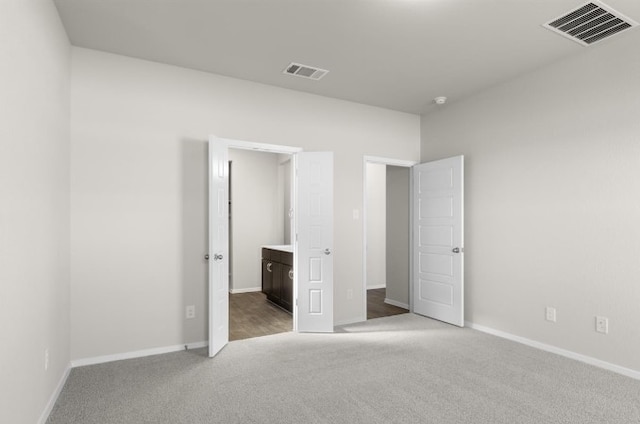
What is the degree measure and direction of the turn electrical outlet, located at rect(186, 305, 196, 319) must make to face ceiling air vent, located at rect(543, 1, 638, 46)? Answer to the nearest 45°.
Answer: approximately 45° to its left

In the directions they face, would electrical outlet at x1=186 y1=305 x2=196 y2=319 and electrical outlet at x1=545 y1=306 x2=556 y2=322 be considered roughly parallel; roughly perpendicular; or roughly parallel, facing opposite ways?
roughly perpendicular

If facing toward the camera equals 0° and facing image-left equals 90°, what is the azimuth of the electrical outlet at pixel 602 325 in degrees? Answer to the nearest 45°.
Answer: approximately 45°

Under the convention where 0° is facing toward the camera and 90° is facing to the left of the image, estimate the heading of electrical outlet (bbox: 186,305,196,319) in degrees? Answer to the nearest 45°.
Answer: approximately 0°

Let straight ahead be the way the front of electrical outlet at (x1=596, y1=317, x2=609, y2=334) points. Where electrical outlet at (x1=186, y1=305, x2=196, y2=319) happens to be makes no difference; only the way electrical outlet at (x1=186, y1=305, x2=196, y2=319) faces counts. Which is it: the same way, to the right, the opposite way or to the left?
to the left

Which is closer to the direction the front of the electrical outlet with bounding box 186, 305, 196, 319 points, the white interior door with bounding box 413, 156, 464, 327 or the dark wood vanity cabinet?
the white interior door
